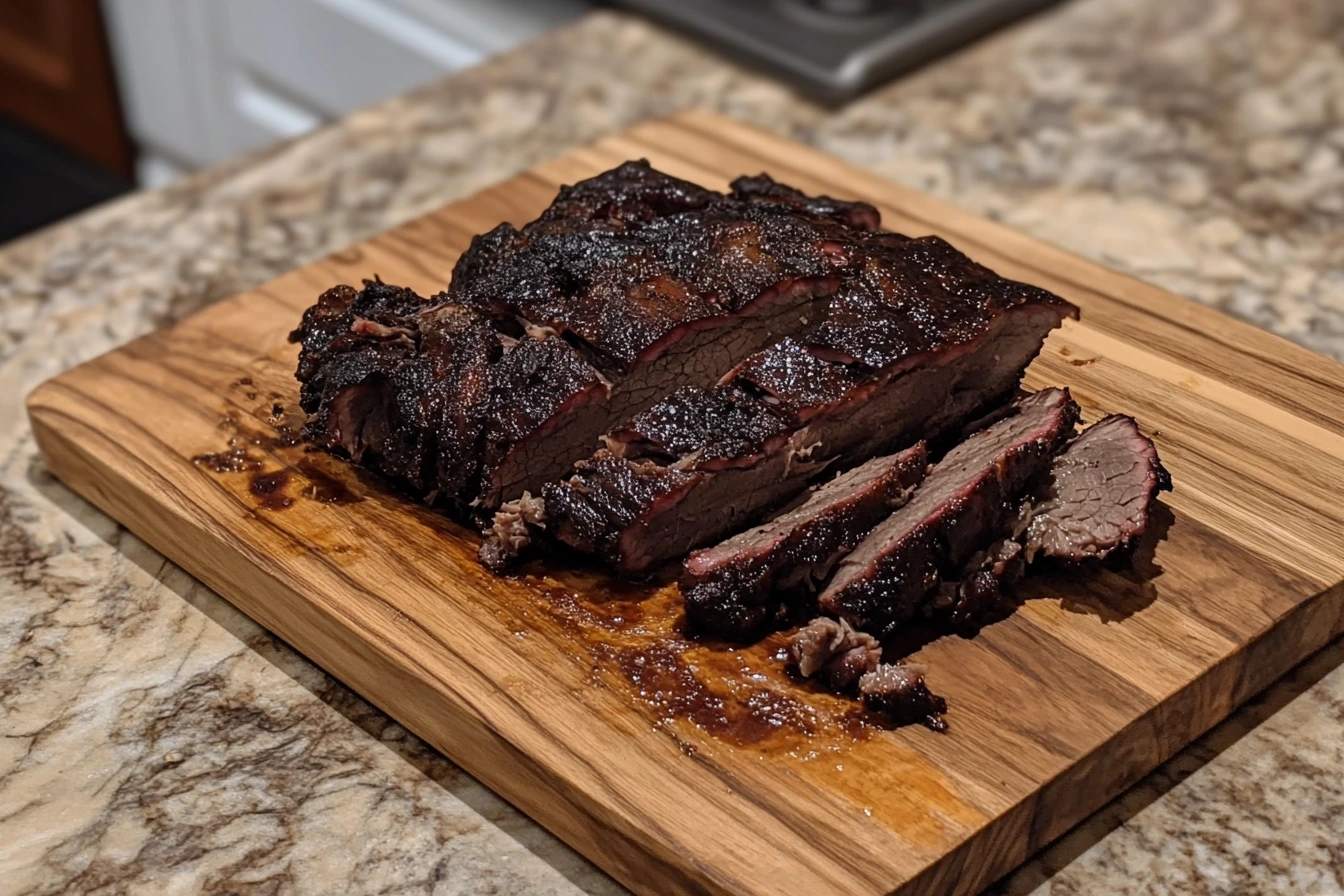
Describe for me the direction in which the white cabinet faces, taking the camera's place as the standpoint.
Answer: facing the viewer and to the left of the viewer

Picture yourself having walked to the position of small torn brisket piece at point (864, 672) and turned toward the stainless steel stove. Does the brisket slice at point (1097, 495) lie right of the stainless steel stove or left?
right

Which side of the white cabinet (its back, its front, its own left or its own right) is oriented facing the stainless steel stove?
left

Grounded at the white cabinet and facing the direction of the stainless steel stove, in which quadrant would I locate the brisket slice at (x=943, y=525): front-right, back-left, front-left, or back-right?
front-right

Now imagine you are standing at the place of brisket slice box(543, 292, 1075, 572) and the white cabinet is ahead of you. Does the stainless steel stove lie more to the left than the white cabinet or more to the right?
right

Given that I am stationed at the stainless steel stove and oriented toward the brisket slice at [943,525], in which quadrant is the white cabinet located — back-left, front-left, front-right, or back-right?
back-right

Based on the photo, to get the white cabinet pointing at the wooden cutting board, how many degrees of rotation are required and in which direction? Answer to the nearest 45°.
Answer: approximately 45° to its left

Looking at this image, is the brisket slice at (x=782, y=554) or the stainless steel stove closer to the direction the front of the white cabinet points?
the brisket slice

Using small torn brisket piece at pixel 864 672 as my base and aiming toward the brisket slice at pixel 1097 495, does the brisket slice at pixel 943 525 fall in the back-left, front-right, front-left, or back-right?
front-left

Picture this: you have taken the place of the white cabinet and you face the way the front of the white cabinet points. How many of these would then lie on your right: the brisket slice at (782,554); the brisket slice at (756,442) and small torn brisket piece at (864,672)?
0

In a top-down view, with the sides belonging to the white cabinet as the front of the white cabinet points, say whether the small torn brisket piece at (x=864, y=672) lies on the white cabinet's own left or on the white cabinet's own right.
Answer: on the white cabinet's own left

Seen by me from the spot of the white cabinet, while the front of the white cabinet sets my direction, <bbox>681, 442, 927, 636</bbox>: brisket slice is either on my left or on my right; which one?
on my left

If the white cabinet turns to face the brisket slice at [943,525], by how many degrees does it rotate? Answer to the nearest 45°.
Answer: approximately 45° to its left
